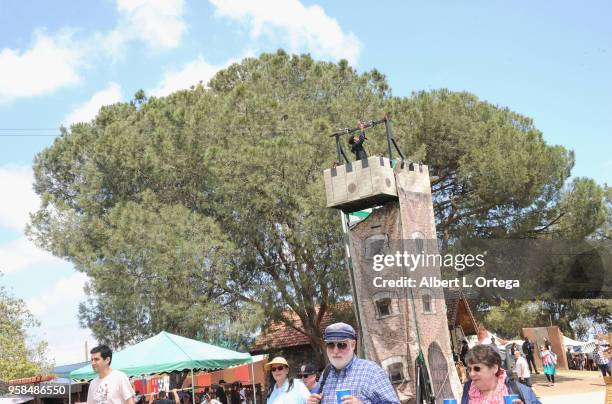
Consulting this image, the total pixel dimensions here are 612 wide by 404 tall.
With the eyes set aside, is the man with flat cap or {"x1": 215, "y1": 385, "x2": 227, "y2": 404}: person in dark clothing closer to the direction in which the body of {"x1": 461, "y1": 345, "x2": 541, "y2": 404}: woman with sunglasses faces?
the man with flat cap

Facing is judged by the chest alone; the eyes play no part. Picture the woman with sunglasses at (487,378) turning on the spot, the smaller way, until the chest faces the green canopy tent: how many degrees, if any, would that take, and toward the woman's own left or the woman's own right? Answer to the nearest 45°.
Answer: approximately 90° to the woman's own right

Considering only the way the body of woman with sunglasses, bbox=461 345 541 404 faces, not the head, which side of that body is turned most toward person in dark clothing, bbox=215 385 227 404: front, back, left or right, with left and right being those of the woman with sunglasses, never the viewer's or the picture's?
right

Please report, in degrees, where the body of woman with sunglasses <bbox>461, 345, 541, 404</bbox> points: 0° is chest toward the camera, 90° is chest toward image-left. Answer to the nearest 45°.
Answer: approximately 45°

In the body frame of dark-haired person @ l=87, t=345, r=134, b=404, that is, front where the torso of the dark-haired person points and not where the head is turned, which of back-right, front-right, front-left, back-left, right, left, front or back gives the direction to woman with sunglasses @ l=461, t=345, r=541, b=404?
left

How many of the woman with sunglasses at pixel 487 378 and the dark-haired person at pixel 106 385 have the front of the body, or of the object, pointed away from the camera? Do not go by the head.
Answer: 0

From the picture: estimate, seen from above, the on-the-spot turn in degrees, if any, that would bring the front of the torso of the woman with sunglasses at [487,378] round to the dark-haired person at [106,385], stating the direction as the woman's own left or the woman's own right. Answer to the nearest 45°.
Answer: approximately 45° to the woman's own right

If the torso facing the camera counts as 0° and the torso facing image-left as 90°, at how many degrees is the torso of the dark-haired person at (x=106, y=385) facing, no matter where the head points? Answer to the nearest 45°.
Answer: approximately 45°

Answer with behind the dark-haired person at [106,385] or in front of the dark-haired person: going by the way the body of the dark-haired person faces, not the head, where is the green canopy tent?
behind
